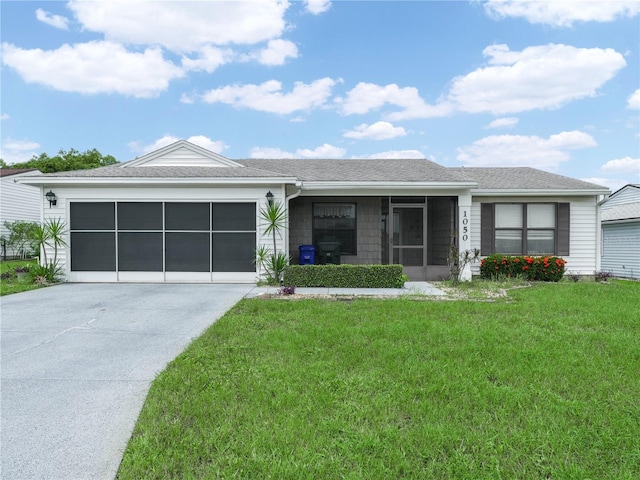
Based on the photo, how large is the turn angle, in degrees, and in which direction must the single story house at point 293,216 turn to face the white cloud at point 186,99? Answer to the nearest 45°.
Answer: approximately 135° to its right

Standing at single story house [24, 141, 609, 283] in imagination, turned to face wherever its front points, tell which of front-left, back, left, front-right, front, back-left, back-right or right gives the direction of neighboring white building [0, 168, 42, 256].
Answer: back-right

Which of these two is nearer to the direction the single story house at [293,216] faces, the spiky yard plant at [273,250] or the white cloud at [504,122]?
the spiky yard plant

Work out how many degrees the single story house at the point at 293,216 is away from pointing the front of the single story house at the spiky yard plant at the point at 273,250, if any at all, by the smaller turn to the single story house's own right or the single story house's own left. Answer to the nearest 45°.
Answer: approximately 45° to the single story house's own right

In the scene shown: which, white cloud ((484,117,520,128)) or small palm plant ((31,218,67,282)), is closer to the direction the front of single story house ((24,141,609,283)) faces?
the small palm plant

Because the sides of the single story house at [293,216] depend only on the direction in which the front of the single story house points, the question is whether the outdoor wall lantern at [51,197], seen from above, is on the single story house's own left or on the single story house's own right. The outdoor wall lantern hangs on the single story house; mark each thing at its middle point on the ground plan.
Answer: on the single story house's own right

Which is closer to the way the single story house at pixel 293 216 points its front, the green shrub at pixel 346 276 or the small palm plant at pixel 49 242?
the green shrub

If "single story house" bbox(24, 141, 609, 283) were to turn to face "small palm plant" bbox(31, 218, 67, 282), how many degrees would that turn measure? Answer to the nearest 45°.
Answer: approximately 90° to its right

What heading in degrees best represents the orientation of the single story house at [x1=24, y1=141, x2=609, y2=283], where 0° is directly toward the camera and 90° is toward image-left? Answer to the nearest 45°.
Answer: approximately 0°

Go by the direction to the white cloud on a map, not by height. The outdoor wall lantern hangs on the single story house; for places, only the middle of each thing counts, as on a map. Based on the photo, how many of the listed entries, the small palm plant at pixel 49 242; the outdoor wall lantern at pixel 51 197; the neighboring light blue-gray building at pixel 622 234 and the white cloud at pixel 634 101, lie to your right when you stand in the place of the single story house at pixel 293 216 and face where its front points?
2
